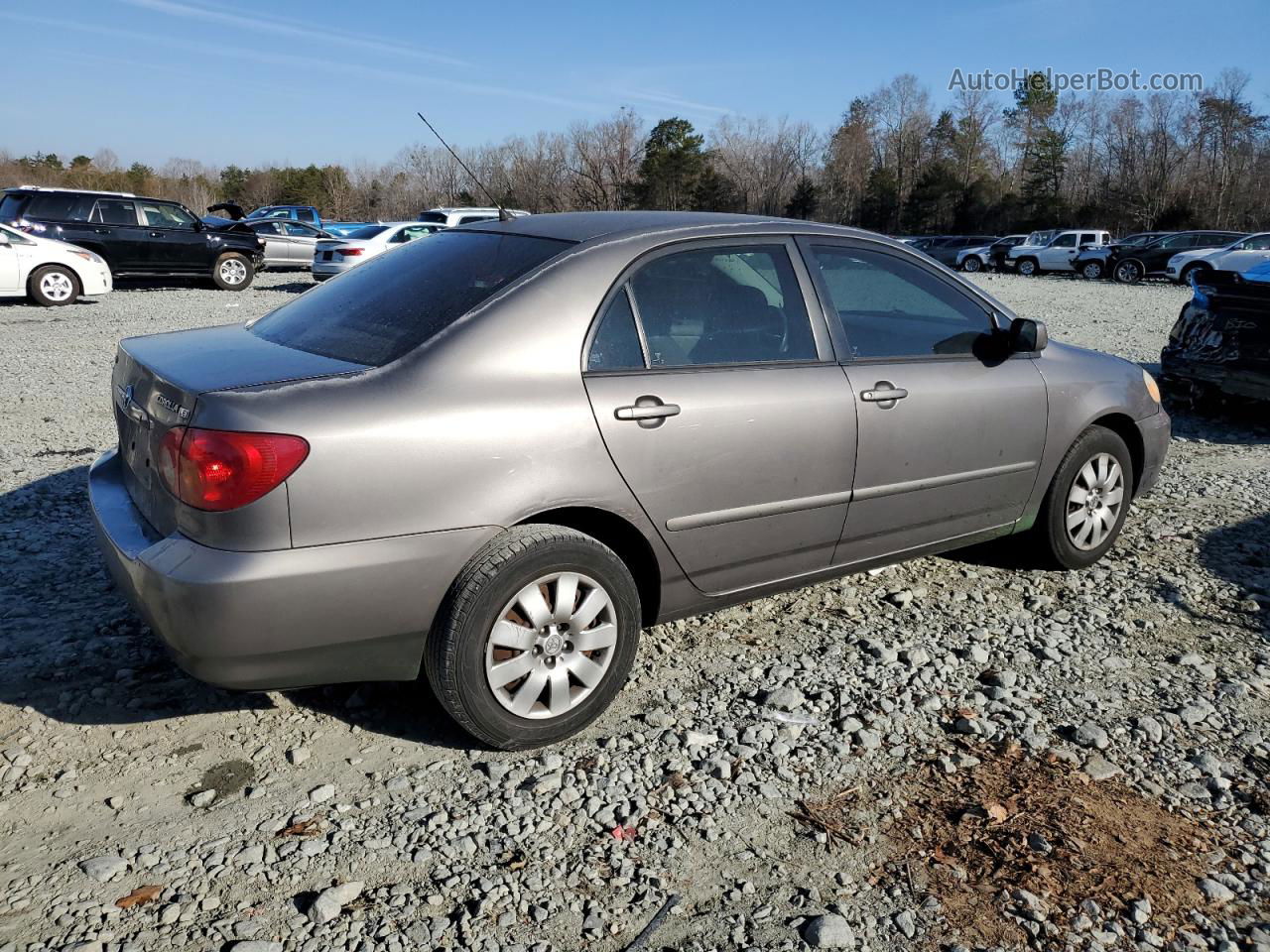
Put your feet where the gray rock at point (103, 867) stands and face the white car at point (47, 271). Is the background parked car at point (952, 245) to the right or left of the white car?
right

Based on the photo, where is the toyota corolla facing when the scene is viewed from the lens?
facing away from the viewer and to the right of the viewer

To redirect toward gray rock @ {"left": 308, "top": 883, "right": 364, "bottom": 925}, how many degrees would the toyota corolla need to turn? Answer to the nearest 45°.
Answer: approximately 180°

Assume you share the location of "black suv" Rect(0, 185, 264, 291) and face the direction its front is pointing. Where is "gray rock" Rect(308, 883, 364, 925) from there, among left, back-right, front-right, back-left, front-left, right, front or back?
right

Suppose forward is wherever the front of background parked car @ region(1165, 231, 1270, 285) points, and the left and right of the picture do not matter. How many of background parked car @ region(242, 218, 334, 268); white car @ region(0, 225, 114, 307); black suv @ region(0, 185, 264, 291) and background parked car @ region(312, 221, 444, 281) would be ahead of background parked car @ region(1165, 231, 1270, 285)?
4

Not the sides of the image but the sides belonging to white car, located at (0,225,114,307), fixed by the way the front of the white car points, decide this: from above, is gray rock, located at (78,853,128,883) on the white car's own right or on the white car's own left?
on the white car's own right

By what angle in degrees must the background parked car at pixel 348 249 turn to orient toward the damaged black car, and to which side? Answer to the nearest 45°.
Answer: approximately 90° to its right

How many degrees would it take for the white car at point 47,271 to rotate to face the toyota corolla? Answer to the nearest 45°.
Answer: approximately 90° to its right
